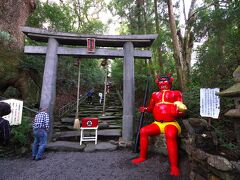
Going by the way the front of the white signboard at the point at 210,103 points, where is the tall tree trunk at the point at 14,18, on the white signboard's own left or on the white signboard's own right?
on the white signboard's own right

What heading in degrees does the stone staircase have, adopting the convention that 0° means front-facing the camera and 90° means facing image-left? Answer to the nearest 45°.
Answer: approximately 0°

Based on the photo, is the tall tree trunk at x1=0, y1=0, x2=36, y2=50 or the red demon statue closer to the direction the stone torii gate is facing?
the red demon statue

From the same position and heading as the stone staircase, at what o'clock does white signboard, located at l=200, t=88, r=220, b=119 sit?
The white signboard is roughly at 11 o'clock from the stone staircase.

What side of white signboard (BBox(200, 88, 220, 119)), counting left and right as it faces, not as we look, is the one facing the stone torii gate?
right

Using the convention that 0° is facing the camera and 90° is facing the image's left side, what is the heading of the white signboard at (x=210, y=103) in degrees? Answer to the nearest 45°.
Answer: approximately 0°

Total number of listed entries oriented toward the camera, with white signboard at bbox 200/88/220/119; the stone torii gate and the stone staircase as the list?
3

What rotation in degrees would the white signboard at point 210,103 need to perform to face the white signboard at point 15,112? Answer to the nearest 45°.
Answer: approximately 90° to its right

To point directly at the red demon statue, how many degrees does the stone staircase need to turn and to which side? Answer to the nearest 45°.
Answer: approximately 45° to its left

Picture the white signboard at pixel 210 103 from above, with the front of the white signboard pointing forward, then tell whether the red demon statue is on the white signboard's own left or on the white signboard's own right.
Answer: on the white signboard's own right
